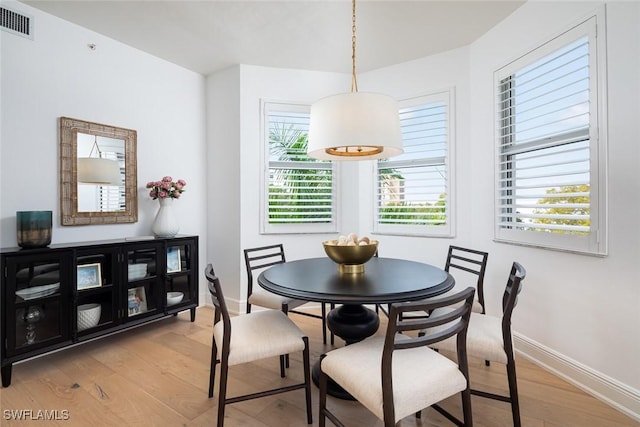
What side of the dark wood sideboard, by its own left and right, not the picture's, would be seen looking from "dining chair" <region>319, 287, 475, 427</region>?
front

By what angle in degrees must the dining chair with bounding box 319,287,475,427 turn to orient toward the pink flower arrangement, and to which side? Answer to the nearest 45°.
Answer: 0° — it already faces it

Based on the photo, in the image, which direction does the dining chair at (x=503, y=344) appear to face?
to the viewer's left

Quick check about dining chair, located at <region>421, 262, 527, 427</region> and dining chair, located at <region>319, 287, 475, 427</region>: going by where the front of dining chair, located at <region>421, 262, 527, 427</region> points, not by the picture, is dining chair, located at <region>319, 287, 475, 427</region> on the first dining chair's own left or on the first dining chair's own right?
on the first dining chair's own left

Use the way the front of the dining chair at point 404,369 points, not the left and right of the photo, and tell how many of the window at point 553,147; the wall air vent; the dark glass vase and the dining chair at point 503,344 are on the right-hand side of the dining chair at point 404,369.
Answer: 2

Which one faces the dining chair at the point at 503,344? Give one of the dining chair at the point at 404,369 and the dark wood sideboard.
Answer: the dark wood sideboard

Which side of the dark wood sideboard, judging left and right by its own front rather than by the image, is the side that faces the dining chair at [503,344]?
front

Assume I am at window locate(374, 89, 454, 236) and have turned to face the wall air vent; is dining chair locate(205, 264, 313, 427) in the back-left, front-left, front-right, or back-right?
front-left

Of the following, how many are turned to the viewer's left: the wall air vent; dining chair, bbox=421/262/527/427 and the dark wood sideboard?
1

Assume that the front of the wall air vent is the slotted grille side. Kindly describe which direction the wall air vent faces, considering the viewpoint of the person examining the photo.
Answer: facing the viewer and to the right of the viewer

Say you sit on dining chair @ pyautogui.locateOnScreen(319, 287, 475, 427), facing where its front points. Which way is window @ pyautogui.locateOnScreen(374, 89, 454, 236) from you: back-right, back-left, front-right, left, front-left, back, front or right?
front-right

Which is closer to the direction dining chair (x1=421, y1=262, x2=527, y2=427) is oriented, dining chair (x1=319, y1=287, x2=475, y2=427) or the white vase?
the white vase

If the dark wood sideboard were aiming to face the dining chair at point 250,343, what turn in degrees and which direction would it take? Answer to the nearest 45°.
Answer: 0° — it already faces it

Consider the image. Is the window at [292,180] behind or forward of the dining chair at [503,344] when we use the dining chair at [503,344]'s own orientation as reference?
forward

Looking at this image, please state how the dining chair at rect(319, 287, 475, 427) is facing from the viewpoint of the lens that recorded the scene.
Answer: facing away from the viewer and to the left of the viewer

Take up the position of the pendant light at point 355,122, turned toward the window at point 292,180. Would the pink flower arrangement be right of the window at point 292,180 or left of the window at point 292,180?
left

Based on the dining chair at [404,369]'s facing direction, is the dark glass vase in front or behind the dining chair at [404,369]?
in front

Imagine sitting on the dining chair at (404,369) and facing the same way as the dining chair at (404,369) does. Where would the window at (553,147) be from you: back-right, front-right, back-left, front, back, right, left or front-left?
right

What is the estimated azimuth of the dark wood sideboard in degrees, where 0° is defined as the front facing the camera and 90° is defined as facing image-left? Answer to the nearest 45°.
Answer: approximately 315°
